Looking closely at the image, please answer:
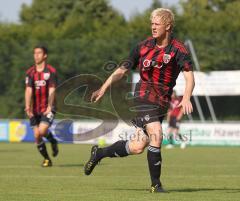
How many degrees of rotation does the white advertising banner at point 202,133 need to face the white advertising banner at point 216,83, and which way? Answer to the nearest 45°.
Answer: approximately 180°

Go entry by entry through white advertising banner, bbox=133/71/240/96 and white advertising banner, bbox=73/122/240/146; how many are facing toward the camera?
2

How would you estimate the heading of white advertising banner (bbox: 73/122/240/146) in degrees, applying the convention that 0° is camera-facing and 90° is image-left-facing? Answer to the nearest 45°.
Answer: approximately 0°

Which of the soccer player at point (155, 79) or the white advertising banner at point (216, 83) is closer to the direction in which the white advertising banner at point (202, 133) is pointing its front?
the soccer player

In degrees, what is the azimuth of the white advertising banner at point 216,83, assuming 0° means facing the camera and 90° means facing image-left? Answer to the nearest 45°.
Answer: approximately 0°

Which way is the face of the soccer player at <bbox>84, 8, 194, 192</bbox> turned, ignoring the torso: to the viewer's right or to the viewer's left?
to the viewer's left

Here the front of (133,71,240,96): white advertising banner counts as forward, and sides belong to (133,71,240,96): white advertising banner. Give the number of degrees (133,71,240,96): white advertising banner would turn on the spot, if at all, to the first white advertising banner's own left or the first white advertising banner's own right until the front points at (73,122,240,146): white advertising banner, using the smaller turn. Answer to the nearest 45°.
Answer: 0° — it already faces it
